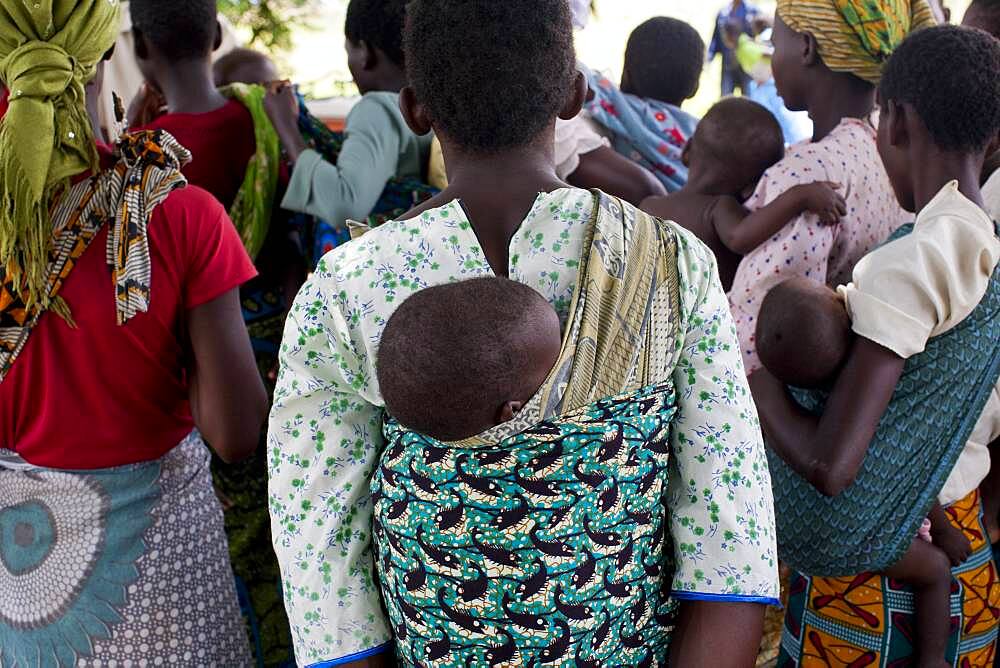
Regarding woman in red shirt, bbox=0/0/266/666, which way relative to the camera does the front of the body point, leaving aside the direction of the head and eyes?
away from the camera

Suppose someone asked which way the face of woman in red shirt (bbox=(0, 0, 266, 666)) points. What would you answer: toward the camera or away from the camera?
away from the camera

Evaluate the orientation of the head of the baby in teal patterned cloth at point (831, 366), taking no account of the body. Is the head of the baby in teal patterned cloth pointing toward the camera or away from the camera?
away from the camera

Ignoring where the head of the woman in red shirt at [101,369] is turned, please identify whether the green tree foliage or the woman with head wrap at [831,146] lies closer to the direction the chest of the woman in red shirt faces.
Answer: the green tree foliage

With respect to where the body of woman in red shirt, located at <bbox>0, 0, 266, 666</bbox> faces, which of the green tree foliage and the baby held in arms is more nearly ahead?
the green tree foliage

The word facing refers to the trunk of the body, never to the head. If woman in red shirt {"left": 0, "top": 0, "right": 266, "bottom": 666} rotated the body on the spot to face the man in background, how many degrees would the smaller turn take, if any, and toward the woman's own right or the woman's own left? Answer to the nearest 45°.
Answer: approximately 45° to the woman's own right

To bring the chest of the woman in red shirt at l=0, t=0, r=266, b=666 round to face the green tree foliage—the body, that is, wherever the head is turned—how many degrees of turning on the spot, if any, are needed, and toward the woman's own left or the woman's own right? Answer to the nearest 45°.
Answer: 0° — they already face it

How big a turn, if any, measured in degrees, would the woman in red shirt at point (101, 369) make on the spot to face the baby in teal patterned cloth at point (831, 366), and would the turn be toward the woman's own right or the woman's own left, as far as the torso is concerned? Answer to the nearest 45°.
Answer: approximately 90° to the woman's own right

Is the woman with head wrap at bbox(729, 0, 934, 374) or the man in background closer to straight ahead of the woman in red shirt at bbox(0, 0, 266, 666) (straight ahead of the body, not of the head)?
the man in background

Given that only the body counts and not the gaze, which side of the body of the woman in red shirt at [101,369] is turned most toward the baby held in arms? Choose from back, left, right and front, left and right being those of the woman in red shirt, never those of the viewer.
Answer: right

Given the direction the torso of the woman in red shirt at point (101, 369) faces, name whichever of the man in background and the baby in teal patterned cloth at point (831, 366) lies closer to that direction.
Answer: the man in background

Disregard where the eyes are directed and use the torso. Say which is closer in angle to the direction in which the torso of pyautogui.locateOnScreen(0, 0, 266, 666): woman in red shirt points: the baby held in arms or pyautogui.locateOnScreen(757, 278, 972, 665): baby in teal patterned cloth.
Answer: the baby held in arms

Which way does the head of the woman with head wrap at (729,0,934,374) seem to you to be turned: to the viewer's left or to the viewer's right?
to the viewer's left
